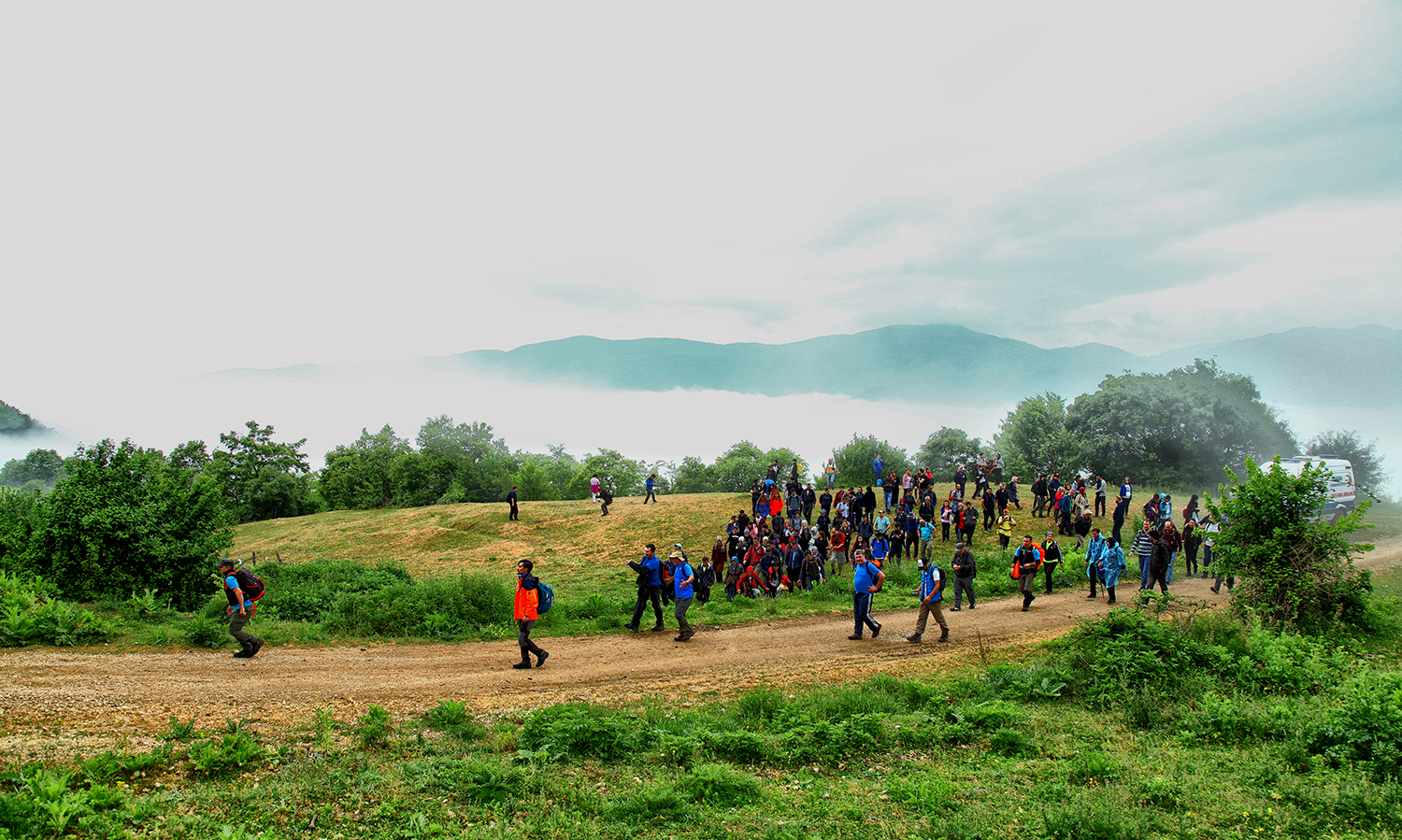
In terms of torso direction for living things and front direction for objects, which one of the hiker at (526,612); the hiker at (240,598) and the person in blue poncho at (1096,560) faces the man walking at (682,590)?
the person in blue poncho

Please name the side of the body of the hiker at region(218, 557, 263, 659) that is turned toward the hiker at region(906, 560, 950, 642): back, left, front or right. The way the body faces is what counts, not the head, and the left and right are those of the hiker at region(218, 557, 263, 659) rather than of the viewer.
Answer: back

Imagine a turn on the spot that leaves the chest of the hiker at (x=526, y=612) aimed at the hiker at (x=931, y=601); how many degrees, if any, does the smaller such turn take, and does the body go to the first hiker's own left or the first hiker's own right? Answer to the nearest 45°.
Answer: approximately 180°

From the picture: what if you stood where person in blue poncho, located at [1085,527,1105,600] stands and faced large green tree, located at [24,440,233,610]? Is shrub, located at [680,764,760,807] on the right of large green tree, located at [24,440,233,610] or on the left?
left

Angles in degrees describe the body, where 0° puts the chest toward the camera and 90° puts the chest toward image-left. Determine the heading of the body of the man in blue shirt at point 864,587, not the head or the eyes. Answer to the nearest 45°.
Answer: approximately 45°

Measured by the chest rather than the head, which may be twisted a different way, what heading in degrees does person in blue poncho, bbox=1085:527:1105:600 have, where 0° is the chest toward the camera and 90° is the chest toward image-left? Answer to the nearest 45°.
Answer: approximately 45°

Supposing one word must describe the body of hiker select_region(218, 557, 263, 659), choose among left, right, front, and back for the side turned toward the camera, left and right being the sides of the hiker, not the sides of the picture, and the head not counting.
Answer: left

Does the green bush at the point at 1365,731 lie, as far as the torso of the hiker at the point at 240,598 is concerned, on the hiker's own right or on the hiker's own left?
on the hiker's own left

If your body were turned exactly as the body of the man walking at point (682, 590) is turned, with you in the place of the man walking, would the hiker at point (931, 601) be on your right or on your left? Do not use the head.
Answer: on your left

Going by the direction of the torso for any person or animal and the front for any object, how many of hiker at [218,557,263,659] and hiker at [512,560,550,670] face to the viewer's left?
2

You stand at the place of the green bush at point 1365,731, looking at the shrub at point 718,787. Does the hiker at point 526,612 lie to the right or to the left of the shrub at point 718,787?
right

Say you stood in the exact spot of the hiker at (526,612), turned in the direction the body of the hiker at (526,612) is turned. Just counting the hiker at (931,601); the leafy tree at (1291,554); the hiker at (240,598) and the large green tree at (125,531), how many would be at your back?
2

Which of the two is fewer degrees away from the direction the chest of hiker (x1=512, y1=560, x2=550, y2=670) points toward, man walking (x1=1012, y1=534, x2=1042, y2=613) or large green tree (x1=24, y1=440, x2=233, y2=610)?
the large green tree
